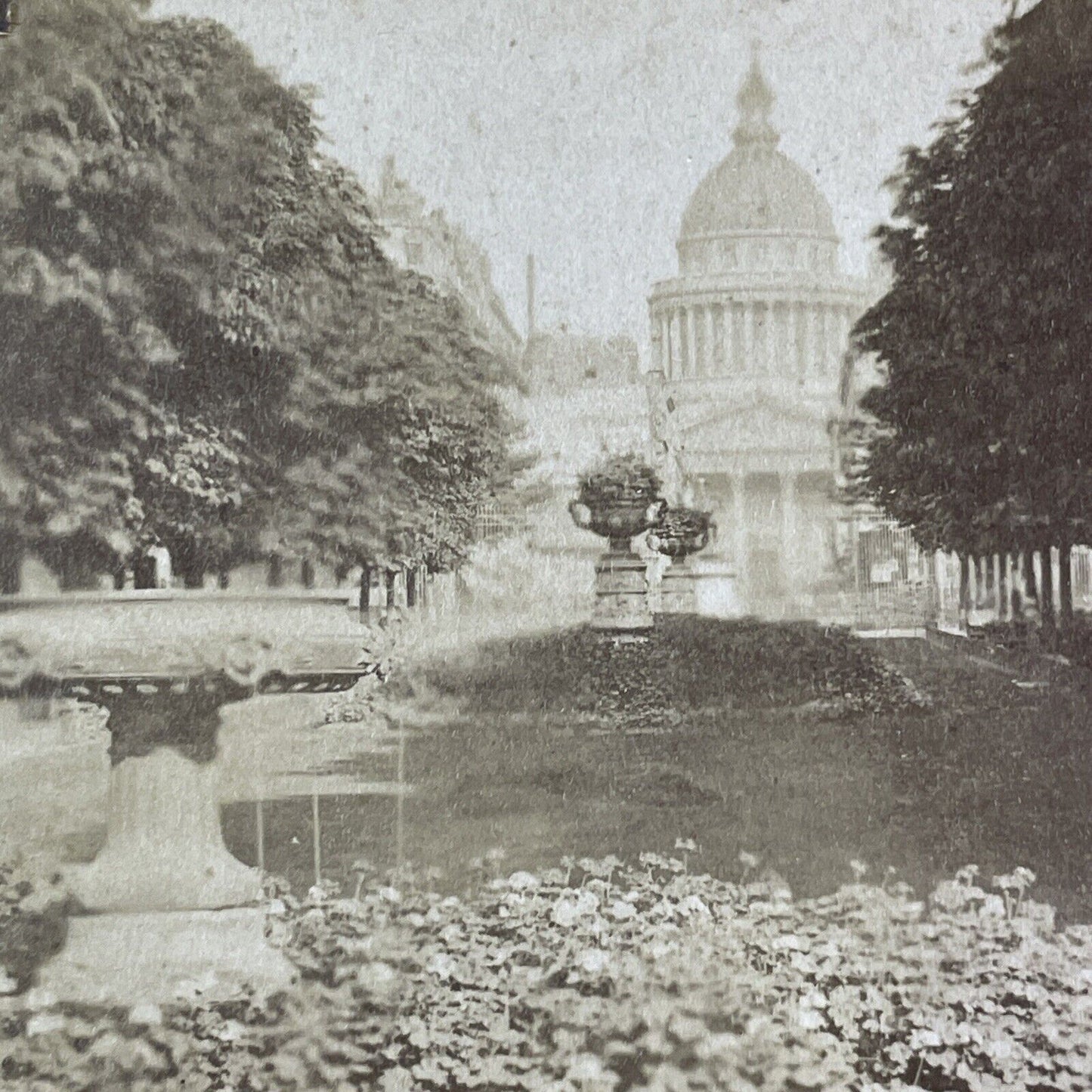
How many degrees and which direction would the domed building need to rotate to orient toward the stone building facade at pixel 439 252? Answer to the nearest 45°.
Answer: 0° — it already faces it

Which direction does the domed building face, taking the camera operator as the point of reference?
facing the viewer

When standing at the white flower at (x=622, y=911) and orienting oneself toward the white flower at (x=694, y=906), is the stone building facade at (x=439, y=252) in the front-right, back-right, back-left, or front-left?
back-left

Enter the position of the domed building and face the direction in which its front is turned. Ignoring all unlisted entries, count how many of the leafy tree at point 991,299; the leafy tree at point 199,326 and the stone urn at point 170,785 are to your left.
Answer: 1

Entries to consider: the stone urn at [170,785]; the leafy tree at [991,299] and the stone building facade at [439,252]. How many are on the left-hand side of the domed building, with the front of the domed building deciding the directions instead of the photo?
1

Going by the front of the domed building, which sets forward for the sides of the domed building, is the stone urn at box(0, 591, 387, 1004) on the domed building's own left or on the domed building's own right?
on the domed building's own right

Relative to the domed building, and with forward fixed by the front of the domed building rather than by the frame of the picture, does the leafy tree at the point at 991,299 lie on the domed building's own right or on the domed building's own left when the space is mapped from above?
on the domed building's own left
